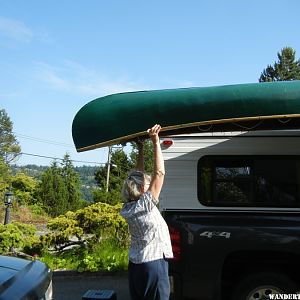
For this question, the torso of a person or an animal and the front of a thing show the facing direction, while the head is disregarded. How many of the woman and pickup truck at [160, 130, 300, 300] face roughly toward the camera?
0

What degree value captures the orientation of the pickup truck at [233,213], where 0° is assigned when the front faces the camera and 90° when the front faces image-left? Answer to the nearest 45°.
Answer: approximately 270°

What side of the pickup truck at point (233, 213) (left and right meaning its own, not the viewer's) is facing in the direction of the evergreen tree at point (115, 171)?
left

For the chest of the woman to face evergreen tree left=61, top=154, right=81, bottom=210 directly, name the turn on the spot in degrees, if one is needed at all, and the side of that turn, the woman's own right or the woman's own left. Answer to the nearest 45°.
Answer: approximately 45° to the woman's own left

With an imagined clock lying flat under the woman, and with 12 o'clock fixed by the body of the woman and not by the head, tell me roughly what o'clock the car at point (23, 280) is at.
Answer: The car is roughly at 7 o'clock from the woman.

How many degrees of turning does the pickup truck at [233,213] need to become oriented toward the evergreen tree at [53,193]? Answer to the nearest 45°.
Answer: approximately 135° to its left

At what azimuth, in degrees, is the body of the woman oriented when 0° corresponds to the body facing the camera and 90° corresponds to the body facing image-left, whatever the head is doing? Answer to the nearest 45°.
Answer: approximately 225°

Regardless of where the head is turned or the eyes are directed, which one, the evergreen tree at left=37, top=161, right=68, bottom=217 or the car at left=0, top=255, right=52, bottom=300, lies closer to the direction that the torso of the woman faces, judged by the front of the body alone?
the evergreen tree
